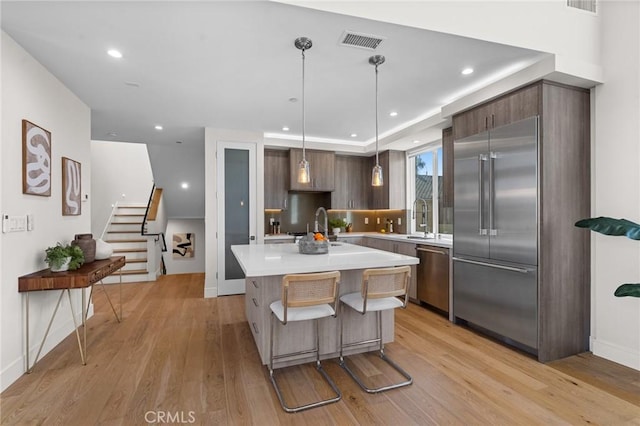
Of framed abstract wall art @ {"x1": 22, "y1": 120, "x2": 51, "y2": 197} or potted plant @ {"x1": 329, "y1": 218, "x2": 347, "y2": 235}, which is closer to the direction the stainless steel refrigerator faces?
the framed abstract wall art

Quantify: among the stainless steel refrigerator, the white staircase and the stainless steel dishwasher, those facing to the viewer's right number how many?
0

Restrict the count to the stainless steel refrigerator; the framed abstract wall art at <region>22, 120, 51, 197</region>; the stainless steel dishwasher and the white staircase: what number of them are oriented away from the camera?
0

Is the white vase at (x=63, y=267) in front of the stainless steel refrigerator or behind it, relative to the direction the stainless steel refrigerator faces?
in front

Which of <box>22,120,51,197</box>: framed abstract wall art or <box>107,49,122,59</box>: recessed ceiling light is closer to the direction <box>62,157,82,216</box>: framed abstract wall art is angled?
the recessed ceiling light

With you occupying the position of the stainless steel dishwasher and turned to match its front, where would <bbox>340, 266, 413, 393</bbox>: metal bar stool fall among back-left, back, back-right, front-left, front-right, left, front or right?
front-left

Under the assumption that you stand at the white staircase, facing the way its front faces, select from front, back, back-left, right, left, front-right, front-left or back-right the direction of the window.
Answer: front-left

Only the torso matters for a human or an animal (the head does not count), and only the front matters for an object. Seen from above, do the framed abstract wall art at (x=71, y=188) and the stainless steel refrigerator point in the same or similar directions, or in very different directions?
very different directions

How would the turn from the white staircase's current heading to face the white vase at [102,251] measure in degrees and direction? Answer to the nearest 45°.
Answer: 0° — it already faces it

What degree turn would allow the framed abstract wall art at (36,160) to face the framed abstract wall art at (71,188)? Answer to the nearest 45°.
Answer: approximately 135° to its left

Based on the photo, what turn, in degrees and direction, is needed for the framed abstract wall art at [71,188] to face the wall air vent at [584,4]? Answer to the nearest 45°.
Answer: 0° — it already faces it

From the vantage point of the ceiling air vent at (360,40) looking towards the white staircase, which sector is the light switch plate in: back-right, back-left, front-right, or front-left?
front-left

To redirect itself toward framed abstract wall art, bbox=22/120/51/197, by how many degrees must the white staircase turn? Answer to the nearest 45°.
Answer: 0° — it already faces it

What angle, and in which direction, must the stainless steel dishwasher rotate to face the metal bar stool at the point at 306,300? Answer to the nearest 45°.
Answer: approximately 45° to its left

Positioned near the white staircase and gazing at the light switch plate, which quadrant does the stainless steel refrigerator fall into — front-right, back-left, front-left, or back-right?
front-left

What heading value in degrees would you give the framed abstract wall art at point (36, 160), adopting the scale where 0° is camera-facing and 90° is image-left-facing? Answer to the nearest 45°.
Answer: approximately 315°

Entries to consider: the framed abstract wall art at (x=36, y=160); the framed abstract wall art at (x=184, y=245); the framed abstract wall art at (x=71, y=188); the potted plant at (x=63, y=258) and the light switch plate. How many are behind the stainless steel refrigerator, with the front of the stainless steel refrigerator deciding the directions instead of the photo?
0

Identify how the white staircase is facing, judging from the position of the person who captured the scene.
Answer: facing the viewer

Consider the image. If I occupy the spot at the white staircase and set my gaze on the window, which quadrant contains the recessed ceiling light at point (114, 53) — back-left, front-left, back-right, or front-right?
front-right

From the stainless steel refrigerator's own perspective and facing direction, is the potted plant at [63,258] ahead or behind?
ahead
